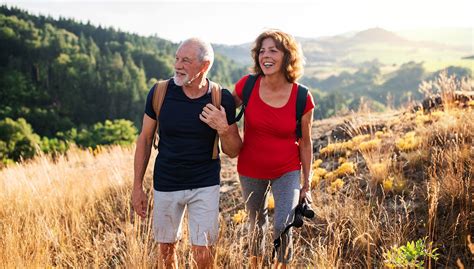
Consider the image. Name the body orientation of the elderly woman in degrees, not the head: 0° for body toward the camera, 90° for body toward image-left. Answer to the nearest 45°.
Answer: approximately 0°

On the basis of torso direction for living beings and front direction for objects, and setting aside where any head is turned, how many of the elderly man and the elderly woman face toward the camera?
2

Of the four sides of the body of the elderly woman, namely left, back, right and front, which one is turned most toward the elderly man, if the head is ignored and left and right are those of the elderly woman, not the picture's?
right
